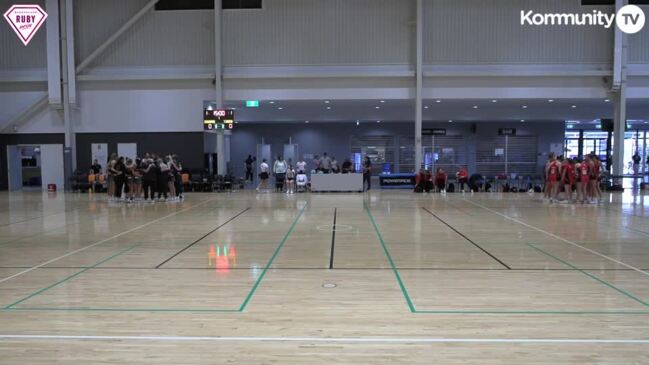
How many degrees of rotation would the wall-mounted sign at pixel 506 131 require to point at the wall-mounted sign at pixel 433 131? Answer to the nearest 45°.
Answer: approximately 90° to its right

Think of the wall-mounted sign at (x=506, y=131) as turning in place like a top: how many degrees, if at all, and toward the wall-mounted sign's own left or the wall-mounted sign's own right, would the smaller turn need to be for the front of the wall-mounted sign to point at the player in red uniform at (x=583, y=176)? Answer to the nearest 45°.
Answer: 0° — it already faces them

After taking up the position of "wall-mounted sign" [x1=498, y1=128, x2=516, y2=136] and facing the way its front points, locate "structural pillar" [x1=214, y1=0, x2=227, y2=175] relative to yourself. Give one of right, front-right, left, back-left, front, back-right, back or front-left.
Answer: front-right

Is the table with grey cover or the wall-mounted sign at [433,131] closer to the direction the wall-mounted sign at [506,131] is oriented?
the table with grey cover

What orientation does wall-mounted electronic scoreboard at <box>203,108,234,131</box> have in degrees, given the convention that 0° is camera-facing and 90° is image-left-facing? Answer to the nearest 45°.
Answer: approximately 0°

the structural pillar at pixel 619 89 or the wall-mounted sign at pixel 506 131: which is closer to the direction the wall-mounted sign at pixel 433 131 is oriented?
the structural pillar

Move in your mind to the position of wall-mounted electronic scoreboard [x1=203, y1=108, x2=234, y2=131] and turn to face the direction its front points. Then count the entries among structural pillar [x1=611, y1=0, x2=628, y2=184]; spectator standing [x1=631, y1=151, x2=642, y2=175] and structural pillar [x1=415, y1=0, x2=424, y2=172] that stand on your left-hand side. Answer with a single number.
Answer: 3

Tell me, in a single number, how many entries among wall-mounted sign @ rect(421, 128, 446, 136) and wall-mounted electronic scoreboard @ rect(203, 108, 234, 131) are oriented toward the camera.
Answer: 2

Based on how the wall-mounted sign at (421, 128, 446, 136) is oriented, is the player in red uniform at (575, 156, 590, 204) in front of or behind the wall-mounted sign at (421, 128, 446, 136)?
in front

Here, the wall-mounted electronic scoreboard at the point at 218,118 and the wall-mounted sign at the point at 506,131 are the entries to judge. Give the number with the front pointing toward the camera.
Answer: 2

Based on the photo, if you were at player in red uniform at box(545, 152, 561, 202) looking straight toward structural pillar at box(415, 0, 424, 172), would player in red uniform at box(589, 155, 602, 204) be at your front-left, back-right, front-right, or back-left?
back-right

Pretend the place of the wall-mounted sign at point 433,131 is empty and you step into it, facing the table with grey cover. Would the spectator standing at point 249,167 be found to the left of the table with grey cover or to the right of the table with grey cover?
right
